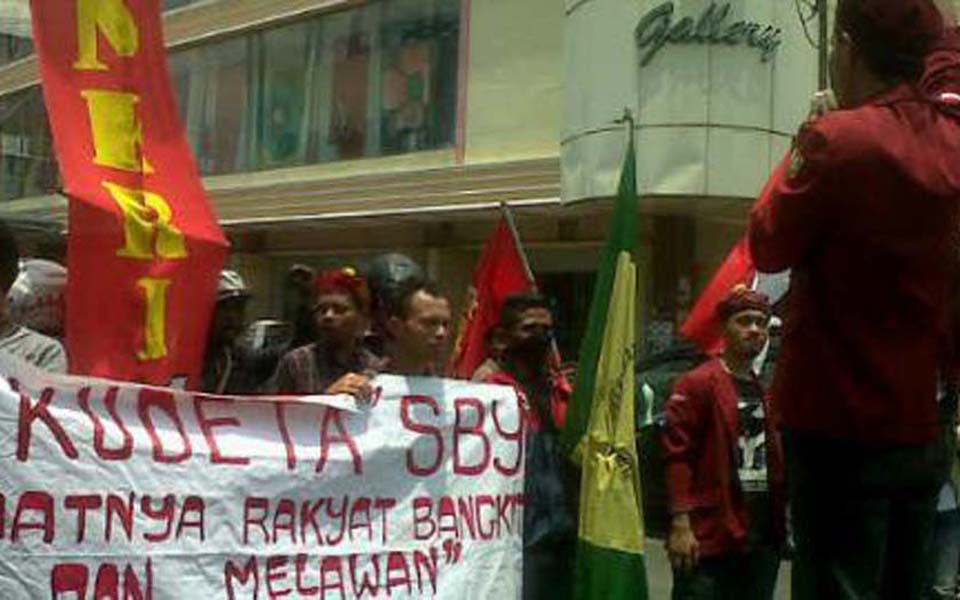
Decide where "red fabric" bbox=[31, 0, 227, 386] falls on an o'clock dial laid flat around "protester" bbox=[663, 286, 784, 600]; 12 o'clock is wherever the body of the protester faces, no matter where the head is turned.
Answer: The red fabric is roughly at 3 o'clock from the protester.

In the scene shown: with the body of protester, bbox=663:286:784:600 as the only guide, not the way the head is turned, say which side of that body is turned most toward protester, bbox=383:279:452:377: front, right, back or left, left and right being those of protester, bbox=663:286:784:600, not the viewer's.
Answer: right

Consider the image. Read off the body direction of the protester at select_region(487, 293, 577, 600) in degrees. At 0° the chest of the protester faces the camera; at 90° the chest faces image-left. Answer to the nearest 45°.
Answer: approximately 315°

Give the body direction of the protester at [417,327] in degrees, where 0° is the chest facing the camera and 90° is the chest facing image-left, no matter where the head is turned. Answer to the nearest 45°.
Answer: approximately 315°

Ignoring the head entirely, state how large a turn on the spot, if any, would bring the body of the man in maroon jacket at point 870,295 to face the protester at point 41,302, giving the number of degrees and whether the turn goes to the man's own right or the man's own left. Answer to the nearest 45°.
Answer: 0° — they already face them

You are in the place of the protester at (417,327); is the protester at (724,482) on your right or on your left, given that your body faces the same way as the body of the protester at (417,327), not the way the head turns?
on your left

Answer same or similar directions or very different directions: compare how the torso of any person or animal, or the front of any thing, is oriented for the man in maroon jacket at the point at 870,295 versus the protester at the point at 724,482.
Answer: very different directions

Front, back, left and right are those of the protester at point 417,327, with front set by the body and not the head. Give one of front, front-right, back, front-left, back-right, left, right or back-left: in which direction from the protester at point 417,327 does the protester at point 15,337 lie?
back-right
